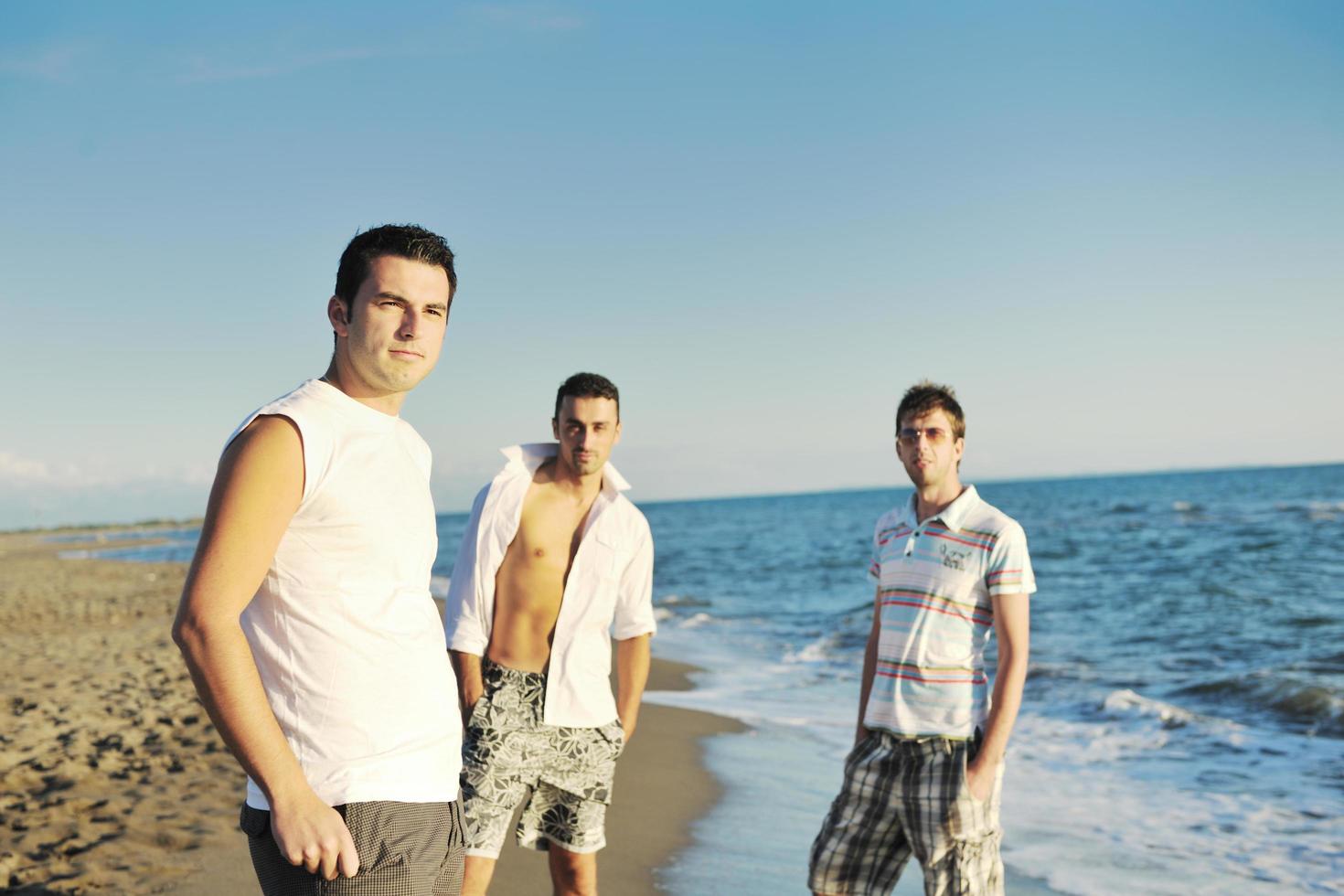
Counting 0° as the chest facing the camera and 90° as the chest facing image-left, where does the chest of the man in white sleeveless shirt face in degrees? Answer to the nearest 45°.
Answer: approximately 315°

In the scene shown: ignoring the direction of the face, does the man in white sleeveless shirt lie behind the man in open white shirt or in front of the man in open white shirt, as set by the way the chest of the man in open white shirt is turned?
in front

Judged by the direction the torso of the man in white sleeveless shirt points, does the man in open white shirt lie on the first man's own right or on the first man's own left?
on the first man's own left

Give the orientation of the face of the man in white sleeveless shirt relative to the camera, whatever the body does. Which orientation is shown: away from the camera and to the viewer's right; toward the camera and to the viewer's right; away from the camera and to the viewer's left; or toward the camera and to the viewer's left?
toward the camera and to the viewer's right

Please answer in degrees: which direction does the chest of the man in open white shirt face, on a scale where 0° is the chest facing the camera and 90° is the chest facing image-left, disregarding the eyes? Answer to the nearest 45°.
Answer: approximately 0°
